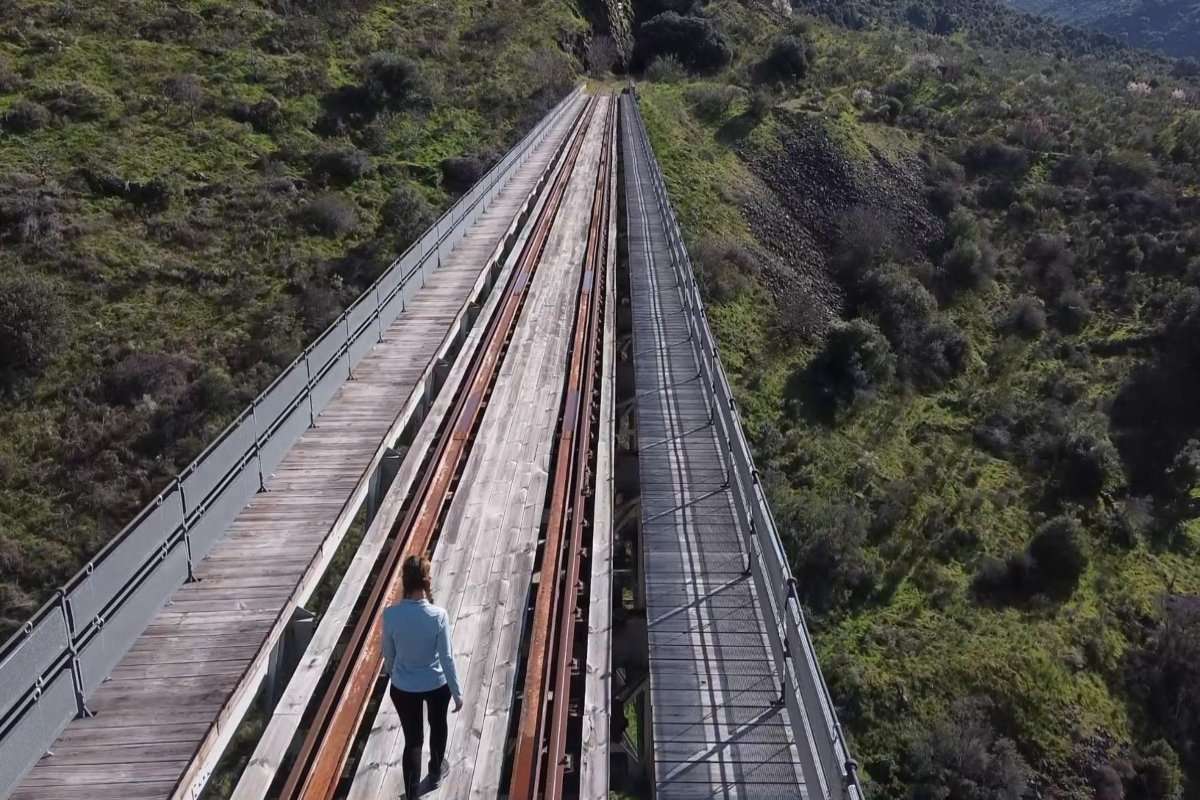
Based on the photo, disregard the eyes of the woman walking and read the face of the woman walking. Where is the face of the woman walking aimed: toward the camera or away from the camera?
away from the camera

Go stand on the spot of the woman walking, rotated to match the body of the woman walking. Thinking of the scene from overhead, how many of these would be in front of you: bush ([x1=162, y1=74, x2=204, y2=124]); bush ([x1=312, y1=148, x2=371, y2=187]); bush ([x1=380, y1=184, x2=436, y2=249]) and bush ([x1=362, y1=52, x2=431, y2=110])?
4

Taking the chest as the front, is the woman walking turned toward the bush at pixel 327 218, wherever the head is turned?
yes

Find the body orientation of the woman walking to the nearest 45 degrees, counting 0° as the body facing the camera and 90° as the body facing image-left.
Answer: approximately 180°

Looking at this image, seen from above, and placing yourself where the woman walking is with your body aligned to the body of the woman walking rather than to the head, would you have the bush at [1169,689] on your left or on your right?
on your right

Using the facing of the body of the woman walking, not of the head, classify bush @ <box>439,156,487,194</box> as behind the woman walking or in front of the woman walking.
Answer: in front

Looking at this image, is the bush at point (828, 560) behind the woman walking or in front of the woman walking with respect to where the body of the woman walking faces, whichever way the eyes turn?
in front

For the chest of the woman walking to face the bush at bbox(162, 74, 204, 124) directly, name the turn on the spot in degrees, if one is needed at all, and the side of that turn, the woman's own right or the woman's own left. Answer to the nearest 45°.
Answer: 0° — they already face it

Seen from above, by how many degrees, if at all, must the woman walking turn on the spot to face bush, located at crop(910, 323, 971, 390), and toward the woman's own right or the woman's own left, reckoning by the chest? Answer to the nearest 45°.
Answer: approximately 45° to the woman's own right

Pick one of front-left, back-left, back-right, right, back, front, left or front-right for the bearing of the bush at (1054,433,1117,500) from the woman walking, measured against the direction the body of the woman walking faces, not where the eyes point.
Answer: front-right

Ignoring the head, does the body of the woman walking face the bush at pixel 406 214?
yes

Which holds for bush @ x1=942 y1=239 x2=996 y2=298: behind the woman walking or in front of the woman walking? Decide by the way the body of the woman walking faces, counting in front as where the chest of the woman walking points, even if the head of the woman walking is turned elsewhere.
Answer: in front

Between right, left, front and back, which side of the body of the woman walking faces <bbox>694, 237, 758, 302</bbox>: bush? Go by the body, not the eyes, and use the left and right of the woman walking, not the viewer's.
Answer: front

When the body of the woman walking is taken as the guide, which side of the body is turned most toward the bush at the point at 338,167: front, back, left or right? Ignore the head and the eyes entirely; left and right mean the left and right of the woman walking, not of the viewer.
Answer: front
